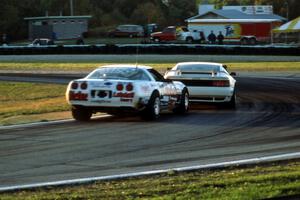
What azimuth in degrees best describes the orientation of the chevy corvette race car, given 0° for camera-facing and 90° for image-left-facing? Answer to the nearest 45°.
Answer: approximately 225°

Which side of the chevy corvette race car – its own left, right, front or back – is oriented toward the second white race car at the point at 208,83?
front

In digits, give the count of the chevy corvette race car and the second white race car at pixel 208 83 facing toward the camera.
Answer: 0

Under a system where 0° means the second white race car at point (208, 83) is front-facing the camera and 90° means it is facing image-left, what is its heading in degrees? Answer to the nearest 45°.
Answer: approximately 180°

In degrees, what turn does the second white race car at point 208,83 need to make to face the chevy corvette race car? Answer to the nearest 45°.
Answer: approximately 135° to its left
